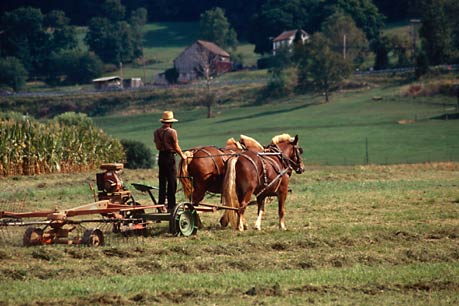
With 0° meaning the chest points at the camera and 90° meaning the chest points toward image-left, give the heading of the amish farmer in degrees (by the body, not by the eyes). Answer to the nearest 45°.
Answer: approximately 225°

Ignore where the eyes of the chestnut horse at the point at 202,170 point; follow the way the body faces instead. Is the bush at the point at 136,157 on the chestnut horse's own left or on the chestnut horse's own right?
on the chestnut horse's own left

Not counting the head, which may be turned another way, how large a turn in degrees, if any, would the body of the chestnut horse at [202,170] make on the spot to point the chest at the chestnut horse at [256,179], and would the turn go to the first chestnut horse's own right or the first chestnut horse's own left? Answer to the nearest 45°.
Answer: approximately 45° to the first chestnut horse's own right

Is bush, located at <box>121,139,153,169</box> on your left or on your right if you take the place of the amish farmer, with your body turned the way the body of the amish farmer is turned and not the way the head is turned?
on your left

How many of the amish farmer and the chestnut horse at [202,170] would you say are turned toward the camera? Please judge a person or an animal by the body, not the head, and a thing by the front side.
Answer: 0

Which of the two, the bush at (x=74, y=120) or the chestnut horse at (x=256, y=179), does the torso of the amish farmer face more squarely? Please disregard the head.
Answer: the chestnut horse

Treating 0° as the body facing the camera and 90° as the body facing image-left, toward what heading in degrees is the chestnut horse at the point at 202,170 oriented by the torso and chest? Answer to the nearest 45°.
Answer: approximately 225°

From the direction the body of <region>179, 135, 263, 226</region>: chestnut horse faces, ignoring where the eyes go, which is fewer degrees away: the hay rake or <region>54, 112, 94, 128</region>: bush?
the bush

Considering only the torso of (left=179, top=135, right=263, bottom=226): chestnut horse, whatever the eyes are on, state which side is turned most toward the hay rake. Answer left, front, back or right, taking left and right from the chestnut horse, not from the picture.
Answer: back
